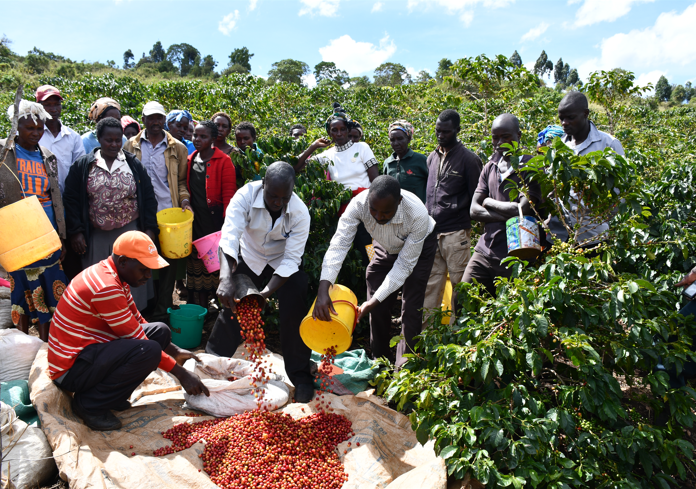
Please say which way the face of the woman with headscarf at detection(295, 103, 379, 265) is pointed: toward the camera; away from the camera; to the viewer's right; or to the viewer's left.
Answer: toward the camera

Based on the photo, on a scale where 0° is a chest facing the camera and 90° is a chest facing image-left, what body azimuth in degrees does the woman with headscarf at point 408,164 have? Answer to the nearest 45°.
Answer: approximately 45°

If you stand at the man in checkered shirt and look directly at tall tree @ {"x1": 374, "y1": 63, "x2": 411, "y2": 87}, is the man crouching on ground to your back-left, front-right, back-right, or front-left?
back-left

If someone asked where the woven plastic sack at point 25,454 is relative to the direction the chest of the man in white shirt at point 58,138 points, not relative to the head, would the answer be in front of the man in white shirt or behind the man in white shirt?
in front

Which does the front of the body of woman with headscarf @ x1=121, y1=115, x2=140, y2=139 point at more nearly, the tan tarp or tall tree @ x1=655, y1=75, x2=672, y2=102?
the tan tarp

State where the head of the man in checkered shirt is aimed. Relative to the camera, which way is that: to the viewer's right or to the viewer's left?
to the viewer's left

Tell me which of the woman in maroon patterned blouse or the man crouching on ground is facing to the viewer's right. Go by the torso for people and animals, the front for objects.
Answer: the man crouching on ground

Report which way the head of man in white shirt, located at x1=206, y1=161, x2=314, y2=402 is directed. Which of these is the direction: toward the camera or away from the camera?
toward the camera

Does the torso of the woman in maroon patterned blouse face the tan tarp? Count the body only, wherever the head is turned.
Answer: yes

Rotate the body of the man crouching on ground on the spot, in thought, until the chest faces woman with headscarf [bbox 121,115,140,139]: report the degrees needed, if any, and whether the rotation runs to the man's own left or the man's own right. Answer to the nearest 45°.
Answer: approximately 90° to the man's own left

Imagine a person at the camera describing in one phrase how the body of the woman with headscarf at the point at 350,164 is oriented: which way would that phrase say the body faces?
toward the camera

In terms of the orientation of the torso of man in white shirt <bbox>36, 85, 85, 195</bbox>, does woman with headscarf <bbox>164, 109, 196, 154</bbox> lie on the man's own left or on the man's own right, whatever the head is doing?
on the man's own left

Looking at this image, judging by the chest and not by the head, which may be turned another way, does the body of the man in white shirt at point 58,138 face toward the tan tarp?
yes

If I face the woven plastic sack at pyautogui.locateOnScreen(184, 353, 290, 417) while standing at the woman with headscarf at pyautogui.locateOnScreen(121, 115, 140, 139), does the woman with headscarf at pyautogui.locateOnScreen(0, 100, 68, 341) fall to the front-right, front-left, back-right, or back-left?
front-right

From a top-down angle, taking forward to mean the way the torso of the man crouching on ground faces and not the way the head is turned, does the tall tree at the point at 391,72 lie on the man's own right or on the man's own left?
on the man's own left

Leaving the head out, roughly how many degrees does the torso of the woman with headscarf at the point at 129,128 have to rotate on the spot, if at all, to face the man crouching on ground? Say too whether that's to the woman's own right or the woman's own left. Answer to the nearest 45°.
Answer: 0° — they already face them

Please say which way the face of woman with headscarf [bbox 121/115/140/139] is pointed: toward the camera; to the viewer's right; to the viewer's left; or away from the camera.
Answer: toward the camera

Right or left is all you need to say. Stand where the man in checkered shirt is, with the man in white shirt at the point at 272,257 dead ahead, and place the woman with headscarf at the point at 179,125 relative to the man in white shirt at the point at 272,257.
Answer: right
